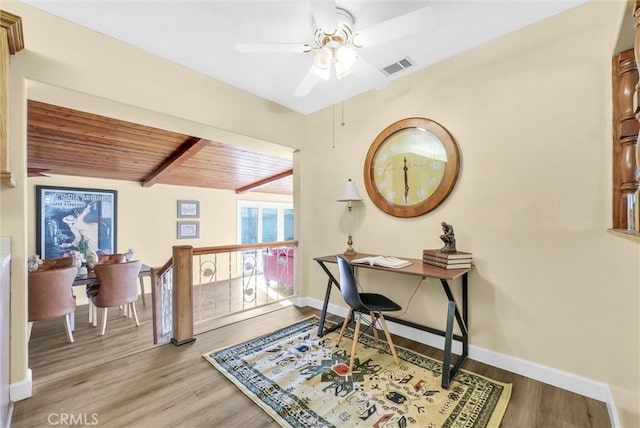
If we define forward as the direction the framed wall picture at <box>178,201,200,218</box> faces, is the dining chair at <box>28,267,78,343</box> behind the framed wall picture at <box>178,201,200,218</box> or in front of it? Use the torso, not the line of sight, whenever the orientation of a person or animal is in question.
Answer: in front

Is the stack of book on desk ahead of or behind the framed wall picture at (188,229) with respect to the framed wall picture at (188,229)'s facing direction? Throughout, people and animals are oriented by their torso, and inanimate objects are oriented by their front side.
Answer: ahead

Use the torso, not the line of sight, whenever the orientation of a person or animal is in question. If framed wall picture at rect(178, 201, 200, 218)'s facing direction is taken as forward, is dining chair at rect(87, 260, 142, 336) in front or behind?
in front

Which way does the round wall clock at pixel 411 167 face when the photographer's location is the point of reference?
facing the viewer and to the left of the viewer

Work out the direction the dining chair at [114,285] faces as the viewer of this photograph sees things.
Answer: facing away from the viewer and to the left of the viewer

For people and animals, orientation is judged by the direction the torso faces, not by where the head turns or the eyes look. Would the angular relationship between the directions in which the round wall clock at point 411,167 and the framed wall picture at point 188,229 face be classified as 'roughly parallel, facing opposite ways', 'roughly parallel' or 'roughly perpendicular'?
roughly perpendicular

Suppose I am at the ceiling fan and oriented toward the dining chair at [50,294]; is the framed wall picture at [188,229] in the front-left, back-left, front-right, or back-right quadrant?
front-right

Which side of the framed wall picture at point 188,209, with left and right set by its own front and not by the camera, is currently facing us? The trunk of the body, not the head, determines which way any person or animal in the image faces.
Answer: front

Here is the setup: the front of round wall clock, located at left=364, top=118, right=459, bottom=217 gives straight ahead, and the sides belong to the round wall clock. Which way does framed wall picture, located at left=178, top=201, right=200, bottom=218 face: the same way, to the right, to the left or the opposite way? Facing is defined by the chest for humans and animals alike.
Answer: to the left

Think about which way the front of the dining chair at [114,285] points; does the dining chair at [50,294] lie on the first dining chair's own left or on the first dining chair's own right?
on the first dining chair's own left

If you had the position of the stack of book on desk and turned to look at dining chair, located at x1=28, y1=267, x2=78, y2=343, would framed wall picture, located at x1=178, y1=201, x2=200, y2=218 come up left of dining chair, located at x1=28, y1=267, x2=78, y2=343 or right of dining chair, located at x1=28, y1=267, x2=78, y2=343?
right

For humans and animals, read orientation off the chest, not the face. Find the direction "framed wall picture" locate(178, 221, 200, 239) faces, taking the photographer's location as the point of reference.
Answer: facing the viewer

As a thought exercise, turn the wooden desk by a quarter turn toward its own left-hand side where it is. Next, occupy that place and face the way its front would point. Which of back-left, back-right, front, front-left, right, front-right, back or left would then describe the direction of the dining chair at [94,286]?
back-right

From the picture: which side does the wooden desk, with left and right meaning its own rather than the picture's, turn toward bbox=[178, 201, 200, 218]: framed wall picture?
right

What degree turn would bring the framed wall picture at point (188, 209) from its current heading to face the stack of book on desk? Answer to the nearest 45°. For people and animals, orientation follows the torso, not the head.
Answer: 0° — it already faces it

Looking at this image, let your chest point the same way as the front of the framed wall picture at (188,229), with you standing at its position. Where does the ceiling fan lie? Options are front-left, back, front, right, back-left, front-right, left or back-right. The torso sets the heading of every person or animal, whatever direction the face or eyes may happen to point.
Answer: front
